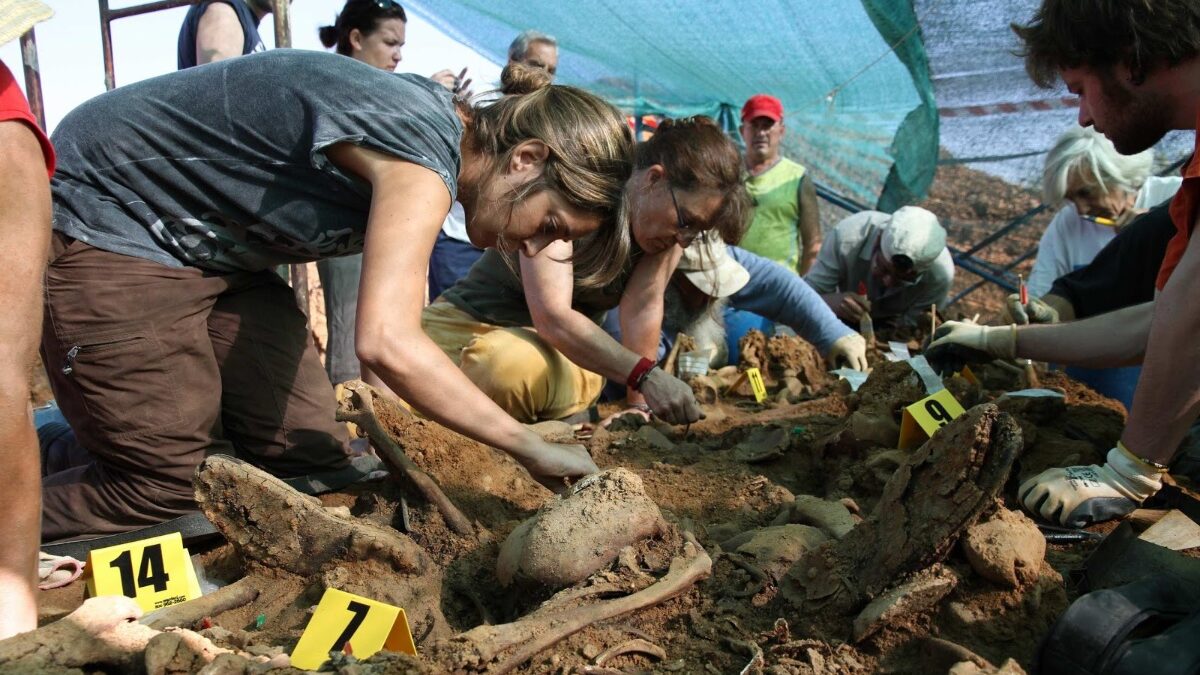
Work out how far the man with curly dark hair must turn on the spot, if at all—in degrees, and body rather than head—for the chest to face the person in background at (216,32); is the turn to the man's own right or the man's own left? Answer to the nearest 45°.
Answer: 0° — they already face them

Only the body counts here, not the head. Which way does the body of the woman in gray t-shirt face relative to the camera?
to the viewer's right

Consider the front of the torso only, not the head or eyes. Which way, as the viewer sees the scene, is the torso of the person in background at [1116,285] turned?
to the viewer's left

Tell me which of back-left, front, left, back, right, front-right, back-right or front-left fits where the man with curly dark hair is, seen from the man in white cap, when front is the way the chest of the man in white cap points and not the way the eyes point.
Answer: front

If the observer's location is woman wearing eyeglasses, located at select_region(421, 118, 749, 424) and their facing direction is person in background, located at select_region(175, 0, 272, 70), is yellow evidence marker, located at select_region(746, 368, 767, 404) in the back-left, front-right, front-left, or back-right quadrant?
back-right

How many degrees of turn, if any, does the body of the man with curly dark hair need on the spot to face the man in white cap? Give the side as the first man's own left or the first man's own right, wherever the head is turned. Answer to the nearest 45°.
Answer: approximately 90° to the first man's own right

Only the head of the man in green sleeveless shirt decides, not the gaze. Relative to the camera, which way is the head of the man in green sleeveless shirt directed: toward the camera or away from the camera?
toward the camera

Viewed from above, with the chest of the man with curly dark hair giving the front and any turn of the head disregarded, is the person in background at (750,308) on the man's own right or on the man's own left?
on the man's own right

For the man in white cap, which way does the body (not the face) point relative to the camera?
toward the camera

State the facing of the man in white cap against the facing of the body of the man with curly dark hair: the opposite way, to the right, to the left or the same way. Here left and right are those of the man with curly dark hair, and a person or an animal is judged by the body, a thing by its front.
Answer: to the left

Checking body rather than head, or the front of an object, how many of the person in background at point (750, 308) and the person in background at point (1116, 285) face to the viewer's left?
1
